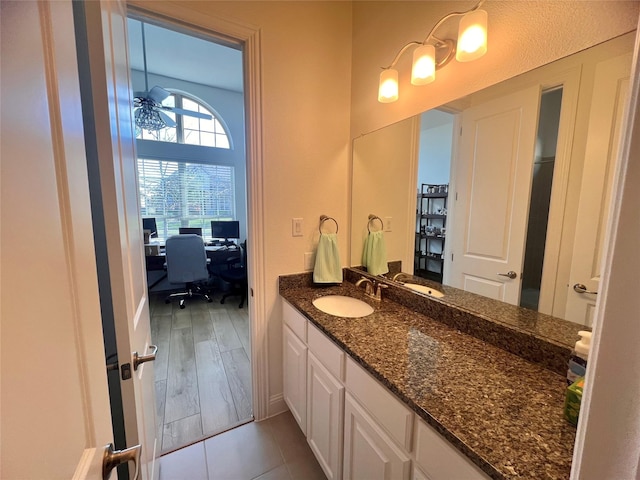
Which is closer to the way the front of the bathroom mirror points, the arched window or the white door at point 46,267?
the white door

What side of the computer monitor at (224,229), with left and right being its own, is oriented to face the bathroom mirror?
front

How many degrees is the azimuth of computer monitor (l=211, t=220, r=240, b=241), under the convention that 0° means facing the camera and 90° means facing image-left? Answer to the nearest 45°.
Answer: approximately 0°

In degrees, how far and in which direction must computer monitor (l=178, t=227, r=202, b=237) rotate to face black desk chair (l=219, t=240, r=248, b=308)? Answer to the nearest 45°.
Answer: approximately 45° to its left

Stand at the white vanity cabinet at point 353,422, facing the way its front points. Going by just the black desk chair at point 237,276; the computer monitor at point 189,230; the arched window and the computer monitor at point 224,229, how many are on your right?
4

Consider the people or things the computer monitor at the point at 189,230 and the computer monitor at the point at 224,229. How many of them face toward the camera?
2

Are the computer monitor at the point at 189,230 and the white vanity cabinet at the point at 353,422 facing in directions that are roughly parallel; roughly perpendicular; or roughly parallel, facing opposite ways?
roughly perpendicular

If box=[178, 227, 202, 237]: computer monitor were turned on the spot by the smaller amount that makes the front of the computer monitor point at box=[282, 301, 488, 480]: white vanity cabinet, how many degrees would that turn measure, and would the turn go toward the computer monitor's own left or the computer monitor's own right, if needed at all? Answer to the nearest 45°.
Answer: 0° — it already faces it

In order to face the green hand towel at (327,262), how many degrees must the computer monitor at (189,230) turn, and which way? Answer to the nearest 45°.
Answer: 0° — it already faces it
